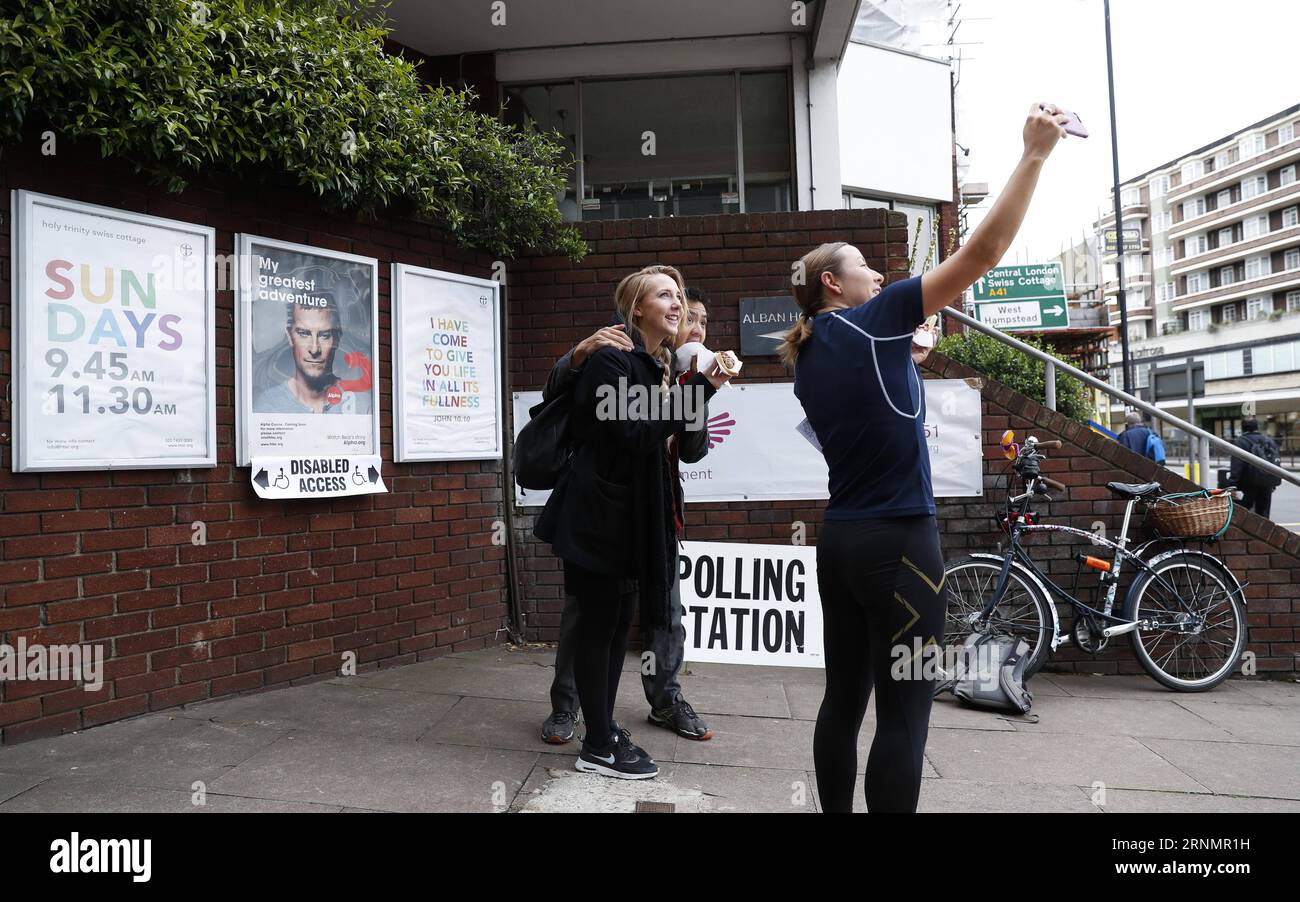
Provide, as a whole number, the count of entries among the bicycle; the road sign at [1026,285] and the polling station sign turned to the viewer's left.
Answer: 1

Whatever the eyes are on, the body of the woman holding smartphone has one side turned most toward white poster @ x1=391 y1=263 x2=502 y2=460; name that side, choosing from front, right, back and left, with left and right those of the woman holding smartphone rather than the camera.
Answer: left

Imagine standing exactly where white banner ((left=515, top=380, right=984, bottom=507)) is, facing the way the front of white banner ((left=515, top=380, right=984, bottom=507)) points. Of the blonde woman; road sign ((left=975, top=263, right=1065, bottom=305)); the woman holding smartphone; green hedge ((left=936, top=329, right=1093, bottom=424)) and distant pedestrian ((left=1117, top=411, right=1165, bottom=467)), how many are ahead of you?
2

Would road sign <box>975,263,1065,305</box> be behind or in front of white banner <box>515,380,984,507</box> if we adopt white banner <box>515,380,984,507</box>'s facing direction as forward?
behind

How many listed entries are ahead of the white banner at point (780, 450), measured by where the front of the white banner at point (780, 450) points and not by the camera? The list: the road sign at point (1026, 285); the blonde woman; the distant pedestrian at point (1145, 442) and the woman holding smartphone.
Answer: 2

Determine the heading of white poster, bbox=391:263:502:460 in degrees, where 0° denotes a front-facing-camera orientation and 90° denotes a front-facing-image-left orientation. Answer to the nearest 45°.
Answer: approximately 315°

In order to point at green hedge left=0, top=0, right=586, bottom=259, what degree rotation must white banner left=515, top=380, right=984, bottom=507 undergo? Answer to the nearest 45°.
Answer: approximately 45° to its right

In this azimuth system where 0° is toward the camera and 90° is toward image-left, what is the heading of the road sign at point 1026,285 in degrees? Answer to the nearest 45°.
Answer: approximately 0°

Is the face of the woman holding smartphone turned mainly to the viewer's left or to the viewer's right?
to the viewer's right

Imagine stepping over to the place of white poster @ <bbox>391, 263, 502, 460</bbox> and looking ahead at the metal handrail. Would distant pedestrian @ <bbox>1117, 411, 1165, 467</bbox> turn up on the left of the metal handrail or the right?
left

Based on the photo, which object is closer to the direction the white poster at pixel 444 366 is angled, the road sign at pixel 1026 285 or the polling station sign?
the polling station sign

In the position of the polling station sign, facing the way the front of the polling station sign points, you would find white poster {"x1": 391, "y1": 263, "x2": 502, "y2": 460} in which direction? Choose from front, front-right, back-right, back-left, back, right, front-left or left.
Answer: right

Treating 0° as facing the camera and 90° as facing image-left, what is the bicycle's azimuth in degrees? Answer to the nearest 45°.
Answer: approximately 90°

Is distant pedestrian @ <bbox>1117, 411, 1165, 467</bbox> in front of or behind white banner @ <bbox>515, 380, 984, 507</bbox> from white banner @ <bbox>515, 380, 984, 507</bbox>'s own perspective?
behind

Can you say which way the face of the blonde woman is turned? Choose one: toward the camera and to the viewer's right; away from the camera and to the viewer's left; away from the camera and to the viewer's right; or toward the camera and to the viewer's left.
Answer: toward the camera and to the viewer's right

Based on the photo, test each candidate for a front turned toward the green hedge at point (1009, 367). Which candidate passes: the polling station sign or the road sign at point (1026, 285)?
the road sign
